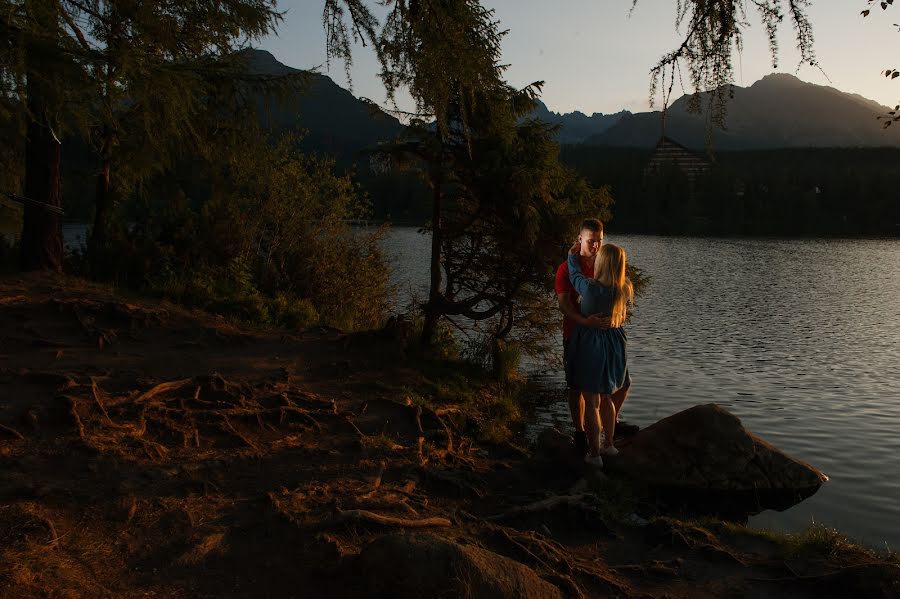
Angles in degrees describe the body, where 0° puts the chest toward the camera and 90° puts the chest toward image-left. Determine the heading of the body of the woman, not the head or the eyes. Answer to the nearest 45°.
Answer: approximately 135°

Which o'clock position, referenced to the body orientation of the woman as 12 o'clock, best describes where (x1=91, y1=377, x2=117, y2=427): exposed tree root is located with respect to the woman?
The exposed tree root is roughly at 10 o'clock from the woman.

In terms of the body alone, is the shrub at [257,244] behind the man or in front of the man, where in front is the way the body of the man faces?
behind

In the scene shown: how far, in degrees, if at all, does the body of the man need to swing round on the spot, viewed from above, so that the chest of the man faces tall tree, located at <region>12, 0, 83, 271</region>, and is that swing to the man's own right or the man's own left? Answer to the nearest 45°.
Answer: approximately 90° to the man's own right

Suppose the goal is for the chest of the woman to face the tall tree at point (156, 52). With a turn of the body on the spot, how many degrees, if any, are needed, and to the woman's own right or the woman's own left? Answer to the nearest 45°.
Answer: approximately 45° to the woman's own left

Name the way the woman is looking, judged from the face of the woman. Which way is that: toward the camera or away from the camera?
away from the camera

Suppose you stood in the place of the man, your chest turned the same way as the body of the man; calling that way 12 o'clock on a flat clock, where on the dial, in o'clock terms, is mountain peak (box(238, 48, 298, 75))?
The mountain peak is roughly at 6 o'clock from the man.

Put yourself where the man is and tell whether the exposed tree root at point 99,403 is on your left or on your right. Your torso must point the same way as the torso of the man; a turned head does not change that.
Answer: on your right

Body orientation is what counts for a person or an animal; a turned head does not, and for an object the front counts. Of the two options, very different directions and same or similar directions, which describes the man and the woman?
very different directions
